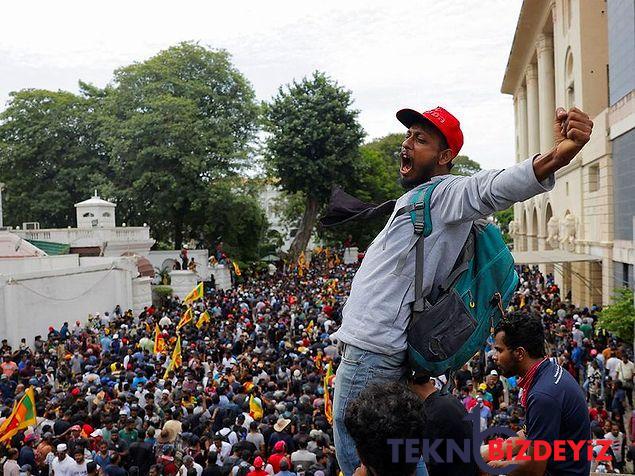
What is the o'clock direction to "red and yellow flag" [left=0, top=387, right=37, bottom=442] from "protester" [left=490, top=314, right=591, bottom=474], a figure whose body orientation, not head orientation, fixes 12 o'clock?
The red and yellow flag is roughly at 1 o'clock from the protester.

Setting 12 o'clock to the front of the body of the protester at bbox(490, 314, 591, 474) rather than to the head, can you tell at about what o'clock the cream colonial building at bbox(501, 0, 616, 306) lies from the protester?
The cream colonial building is roughly at 3 o'clock from the protester.

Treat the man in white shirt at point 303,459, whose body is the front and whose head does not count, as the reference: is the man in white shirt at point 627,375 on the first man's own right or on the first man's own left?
on the first man's own right

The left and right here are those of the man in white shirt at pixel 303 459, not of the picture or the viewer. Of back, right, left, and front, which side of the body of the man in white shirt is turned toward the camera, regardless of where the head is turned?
back

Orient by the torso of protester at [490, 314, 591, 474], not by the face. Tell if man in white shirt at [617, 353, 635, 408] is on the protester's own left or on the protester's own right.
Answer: on the protester's own right

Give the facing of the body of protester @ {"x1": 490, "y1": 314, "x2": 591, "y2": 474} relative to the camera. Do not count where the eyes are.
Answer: to the viewer's left

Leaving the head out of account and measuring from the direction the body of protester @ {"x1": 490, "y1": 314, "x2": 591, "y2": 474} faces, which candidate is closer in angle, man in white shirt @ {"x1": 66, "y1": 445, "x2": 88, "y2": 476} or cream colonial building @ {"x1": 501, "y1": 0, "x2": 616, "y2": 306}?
the man in white shirt

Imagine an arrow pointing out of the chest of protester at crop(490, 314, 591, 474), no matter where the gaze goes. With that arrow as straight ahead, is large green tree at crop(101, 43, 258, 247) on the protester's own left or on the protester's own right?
on the protester's own right

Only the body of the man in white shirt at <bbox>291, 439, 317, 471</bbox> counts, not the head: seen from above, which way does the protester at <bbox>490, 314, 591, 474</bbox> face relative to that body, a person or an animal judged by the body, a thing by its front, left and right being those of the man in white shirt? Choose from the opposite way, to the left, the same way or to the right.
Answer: to the left

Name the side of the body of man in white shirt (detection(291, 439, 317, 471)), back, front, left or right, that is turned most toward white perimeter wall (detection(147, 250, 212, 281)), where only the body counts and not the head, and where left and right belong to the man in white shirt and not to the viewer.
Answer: front

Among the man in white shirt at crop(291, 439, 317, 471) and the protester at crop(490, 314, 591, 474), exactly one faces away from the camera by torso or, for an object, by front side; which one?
the man in white shirt

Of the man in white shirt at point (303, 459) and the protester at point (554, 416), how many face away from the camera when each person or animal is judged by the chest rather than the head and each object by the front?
1

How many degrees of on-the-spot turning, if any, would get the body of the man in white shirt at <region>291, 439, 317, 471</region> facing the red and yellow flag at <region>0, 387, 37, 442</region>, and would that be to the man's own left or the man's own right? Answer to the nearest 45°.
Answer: approximately 90° to the man's own left

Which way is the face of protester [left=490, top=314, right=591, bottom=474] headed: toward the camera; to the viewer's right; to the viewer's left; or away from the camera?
to the viewer's left

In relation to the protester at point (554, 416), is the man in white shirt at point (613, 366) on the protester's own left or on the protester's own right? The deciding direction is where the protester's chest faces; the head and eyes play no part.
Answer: on the protester's own right

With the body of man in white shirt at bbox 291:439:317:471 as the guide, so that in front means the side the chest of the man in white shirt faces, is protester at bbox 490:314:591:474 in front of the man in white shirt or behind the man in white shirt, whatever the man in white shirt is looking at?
behind
